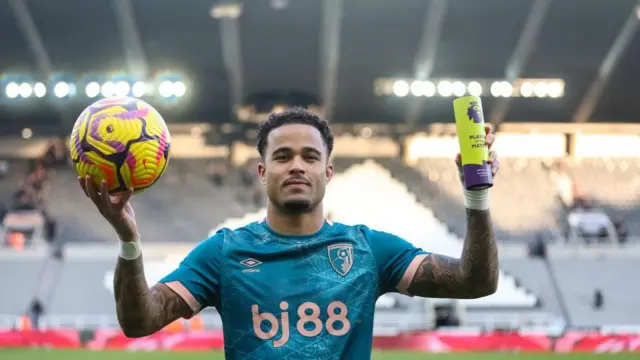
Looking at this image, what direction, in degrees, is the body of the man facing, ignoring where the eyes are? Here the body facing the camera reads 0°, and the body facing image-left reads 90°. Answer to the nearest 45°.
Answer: approximately 0°

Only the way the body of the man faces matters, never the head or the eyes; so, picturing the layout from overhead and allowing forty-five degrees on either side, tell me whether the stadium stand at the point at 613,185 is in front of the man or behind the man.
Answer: behind

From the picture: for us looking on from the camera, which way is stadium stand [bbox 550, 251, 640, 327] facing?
facing the viewer

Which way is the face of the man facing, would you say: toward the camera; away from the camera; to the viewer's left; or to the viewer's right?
toward the camera

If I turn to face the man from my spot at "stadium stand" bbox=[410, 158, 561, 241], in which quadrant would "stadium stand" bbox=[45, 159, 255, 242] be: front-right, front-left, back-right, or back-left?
front-right

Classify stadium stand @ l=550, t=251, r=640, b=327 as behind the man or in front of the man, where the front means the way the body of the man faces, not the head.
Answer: behind

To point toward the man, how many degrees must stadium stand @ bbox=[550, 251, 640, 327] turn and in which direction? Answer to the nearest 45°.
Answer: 0° — it already faces them

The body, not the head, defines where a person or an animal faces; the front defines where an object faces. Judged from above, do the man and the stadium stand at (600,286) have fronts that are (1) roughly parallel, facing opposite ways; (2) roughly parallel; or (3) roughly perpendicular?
roughly parallel

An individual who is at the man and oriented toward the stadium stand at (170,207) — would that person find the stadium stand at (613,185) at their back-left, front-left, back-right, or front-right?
front-right

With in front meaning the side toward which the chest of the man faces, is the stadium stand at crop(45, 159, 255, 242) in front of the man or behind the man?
behind

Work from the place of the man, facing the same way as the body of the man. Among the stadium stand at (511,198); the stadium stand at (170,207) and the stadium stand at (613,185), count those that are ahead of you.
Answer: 0

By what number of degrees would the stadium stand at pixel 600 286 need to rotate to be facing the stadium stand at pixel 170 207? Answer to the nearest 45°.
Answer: approximately 90° to its right
